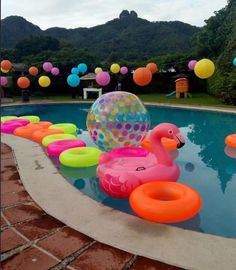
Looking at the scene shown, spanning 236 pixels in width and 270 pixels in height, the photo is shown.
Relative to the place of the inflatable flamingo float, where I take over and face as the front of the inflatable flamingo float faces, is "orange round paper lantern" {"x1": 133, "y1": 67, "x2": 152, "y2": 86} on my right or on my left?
on my left

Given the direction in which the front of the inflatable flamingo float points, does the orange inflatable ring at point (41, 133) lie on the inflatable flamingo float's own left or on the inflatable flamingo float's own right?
on the inflatable flamingo float's own left

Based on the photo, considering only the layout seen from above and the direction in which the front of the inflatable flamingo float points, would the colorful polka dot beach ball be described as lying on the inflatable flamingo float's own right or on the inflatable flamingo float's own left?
on the inflatable flamingo float's own left

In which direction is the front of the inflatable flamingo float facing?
to the viewer's right

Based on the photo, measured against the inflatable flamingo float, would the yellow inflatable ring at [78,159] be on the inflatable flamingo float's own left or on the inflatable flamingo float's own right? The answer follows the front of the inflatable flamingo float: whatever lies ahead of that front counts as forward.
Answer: on the inflatable flamingo float's own left

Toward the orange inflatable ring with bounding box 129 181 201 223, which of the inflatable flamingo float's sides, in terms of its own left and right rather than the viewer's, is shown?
right

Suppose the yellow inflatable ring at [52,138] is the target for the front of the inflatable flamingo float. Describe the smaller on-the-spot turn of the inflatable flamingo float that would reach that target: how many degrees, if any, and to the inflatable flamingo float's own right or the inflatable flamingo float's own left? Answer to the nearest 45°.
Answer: approximately 135° to the inflatable flamingo float's own left

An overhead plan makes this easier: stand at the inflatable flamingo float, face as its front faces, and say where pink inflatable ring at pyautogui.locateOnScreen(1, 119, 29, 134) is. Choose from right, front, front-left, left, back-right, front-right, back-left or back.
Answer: back-left

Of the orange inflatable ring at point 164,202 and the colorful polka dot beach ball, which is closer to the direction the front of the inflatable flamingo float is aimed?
the orange inflatable ring

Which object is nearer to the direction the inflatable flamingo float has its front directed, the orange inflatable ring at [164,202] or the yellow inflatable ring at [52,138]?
the orange inflatable ring

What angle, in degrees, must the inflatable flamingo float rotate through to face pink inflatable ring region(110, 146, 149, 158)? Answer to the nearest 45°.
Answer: approximately 90° to its left
